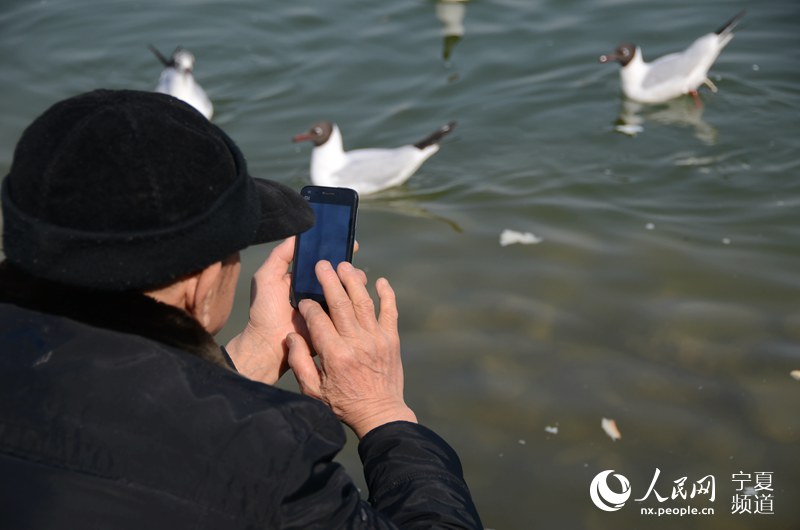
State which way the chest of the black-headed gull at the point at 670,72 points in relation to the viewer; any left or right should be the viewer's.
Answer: facing to the left of the viewer

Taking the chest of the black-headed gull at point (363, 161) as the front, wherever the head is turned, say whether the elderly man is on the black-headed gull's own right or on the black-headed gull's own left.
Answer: on the black-headed gull's own left

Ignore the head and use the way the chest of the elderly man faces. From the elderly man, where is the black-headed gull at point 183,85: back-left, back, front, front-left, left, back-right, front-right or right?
front-left

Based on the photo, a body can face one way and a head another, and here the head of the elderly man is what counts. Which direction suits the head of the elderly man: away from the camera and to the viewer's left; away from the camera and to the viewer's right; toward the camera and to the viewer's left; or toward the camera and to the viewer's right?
away from the camera and to the viewer's right

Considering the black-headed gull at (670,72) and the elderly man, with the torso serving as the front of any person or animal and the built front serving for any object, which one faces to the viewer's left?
the black-headed gull

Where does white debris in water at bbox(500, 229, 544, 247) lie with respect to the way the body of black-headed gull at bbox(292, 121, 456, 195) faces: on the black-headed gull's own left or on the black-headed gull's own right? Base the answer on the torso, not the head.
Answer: on the black-headed gull's own left

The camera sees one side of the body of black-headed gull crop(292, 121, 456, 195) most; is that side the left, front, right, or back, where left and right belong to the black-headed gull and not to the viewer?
left

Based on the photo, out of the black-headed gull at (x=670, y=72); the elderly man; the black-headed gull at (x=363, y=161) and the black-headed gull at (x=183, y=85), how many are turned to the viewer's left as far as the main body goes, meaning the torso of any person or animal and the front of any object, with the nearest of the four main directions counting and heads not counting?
2

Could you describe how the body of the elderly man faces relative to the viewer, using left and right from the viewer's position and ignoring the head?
facing away from the viewer and to the right of the viewer

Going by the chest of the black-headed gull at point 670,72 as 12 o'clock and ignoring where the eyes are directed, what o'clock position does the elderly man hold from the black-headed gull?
The elderly man is roughly at 9 o'clock from the black-headed gull.

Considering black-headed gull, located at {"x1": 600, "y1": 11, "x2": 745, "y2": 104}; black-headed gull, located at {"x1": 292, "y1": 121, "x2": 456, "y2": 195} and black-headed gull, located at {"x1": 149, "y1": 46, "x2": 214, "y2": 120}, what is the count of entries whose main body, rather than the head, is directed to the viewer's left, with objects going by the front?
2
